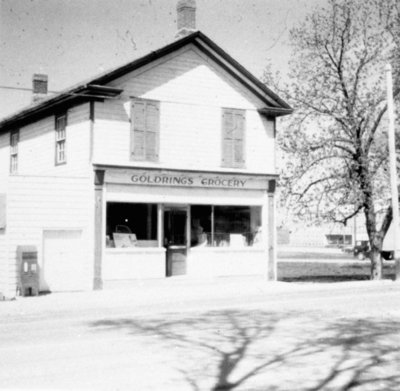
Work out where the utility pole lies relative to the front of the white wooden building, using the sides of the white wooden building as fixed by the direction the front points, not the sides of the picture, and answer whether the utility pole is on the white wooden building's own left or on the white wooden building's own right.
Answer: on the white wooden building's own left

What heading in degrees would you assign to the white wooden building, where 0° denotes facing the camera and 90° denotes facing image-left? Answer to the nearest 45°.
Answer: approximately 315°
